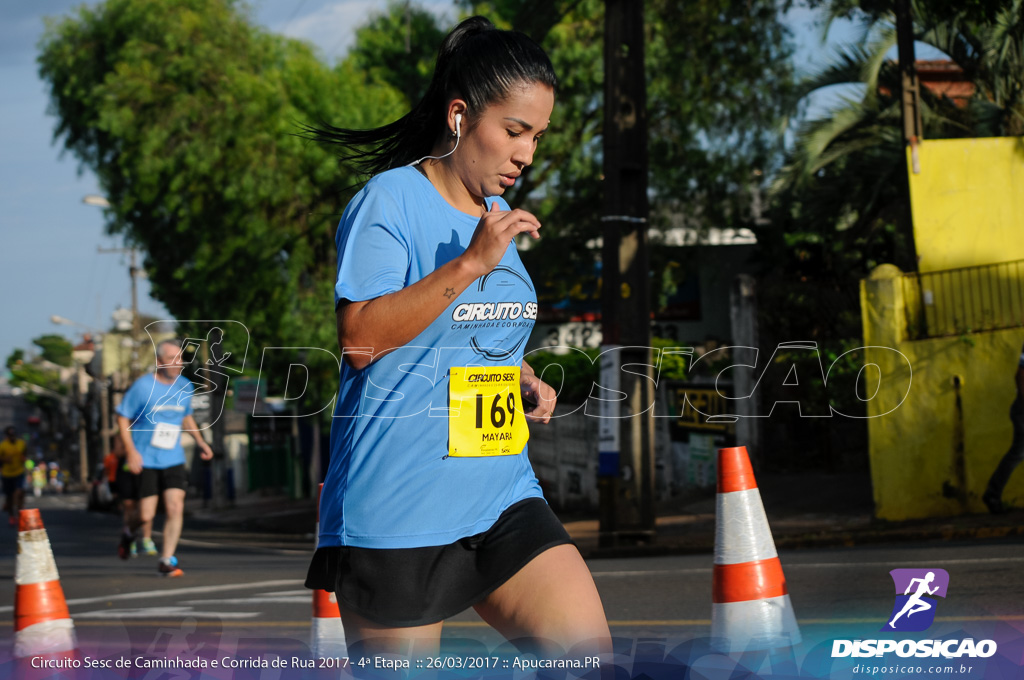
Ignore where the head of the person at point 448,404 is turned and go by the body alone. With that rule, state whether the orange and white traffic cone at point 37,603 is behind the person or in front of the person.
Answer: behind

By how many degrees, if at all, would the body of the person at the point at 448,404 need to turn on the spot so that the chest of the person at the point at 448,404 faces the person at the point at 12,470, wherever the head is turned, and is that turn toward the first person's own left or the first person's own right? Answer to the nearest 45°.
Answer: approximately 180°

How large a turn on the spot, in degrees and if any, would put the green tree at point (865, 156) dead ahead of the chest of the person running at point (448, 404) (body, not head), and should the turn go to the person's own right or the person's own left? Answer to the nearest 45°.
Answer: approximately 90° to the person's own left

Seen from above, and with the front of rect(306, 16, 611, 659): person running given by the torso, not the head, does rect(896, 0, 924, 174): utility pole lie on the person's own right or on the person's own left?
on the person's own left

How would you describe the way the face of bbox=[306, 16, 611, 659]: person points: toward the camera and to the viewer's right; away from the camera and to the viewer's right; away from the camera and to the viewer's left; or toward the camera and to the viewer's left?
toward the camera and to the viewer's right

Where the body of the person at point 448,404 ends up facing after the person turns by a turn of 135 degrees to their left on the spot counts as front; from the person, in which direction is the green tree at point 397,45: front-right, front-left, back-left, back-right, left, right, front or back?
front

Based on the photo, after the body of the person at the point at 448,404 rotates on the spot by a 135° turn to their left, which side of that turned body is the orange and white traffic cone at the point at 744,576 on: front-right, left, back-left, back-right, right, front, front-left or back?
front-right

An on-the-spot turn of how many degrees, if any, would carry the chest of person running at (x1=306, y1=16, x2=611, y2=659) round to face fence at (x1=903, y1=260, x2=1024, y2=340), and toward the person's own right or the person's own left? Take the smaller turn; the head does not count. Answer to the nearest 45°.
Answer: approximately 90° to the person's own left

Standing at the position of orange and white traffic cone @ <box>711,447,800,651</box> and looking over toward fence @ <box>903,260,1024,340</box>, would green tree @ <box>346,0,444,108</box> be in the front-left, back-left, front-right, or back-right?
front-left

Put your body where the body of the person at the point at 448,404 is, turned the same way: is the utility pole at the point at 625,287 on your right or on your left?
on your left

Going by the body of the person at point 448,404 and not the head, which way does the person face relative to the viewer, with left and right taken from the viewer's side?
facing the viewer and to the right of the viewer
